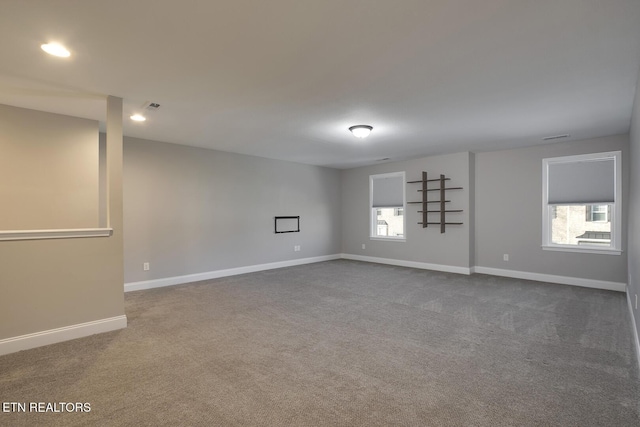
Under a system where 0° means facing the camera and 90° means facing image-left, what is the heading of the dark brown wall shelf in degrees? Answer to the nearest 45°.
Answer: approximately 45°

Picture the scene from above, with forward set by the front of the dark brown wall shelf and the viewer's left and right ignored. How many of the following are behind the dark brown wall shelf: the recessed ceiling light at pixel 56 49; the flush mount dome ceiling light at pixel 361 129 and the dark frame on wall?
0

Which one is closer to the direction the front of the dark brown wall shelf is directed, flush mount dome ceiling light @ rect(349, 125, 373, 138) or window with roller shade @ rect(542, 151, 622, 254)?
the flush mount dome ceiling light

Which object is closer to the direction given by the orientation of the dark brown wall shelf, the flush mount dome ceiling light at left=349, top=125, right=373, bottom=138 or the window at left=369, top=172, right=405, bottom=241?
the flush mount dome ceiling light

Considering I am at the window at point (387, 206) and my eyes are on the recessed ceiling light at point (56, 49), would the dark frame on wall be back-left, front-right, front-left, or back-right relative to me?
front-right

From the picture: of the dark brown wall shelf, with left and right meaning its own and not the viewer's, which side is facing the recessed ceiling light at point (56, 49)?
front

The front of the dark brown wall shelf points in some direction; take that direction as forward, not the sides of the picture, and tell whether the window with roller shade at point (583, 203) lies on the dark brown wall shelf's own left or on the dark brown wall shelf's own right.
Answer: on the dark brown wall shelf's own left

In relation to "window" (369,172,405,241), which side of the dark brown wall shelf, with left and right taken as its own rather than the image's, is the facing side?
right

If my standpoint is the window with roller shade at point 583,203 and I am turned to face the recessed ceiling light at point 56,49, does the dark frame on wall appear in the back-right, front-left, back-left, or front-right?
front-right

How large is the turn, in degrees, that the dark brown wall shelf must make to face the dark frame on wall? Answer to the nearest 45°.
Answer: approximately 45° to its right

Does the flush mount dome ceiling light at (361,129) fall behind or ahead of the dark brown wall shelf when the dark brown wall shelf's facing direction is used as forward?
ahead

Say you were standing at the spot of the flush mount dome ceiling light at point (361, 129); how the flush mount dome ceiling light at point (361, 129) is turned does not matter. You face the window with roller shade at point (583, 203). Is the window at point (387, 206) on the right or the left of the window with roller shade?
left
